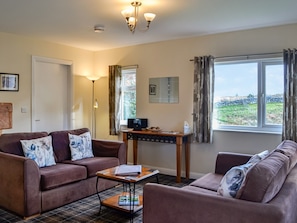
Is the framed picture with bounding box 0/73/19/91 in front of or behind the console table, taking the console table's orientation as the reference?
in front

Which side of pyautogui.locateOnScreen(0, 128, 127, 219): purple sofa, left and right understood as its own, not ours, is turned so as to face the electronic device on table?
left

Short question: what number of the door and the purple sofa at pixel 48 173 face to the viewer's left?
0

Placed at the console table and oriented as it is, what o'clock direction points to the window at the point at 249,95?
The window is roughly at 8 o'clock from the console table.

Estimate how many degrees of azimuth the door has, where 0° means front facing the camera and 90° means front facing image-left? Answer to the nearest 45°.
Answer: approximately 315°

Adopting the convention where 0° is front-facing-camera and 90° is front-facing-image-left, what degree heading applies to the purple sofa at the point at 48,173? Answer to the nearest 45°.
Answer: approximately 315°

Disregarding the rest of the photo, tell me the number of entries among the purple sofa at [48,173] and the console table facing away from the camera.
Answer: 0

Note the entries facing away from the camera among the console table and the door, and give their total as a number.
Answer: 0

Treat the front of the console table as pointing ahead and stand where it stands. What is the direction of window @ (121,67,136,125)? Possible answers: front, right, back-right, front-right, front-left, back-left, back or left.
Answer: right

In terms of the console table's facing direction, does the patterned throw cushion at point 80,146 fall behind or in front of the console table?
in front

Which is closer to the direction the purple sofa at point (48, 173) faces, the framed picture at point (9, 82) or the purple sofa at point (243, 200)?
the purple sofa
